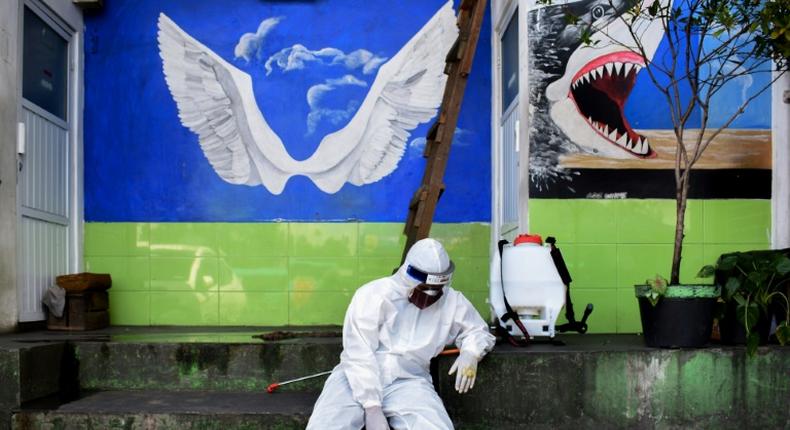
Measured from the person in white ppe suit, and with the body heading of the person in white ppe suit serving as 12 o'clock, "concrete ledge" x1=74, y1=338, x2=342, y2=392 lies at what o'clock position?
The concrete ledge is roughly at 4 o'clock from the person in white ppe suit.

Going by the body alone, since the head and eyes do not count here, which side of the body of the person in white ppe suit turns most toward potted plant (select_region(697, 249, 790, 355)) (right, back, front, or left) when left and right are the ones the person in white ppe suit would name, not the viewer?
left

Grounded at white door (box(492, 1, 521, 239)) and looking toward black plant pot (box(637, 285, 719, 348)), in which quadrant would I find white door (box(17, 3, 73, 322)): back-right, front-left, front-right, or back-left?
back-right

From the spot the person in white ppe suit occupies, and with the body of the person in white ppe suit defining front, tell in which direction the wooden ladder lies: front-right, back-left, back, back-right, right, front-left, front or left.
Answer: back

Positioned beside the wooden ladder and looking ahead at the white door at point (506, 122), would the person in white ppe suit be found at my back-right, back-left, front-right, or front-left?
back-right

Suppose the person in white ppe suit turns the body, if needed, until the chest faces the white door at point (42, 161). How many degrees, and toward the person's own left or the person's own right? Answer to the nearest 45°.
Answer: approximately 135° to the person's own right

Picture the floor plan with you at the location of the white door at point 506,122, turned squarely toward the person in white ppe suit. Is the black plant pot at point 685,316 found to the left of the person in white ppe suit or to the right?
left

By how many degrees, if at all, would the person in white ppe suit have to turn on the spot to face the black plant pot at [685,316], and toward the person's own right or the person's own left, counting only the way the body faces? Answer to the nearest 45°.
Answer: approximately 90° to the person's own left

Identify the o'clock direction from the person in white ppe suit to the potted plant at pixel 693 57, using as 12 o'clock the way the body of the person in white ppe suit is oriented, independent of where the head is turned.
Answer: The potted plant is roughly at 8 o'clock from the person in white ppe suit.

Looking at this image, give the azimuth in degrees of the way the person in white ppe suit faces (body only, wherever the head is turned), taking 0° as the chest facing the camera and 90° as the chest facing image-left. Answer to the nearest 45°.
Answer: approximately 0°

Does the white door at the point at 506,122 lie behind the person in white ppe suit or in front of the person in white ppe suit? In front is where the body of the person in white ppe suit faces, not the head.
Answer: behind
